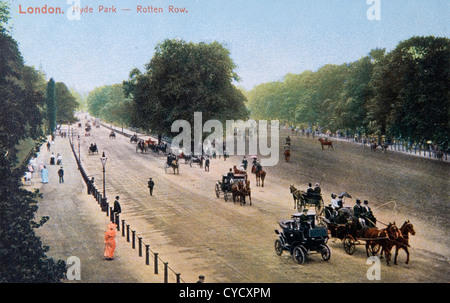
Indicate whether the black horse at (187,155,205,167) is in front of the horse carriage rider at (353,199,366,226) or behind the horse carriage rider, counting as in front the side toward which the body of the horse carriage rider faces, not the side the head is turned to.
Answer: behind

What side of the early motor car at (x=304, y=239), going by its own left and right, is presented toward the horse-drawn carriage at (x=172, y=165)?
back

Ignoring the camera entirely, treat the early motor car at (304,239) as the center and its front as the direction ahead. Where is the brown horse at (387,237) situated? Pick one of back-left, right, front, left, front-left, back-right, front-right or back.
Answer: front-left

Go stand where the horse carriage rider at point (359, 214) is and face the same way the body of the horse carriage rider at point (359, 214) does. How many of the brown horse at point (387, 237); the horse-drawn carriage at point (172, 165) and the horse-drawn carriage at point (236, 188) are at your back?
2

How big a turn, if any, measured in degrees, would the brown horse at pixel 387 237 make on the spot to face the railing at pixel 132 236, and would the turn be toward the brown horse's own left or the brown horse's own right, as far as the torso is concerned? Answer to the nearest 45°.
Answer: approximately 135° to the brown horse's own right

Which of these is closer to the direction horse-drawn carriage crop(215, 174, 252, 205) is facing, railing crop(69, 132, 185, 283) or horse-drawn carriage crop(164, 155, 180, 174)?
the railing

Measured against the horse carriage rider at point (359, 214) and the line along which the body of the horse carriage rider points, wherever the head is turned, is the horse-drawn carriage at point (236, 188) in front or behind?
behind
